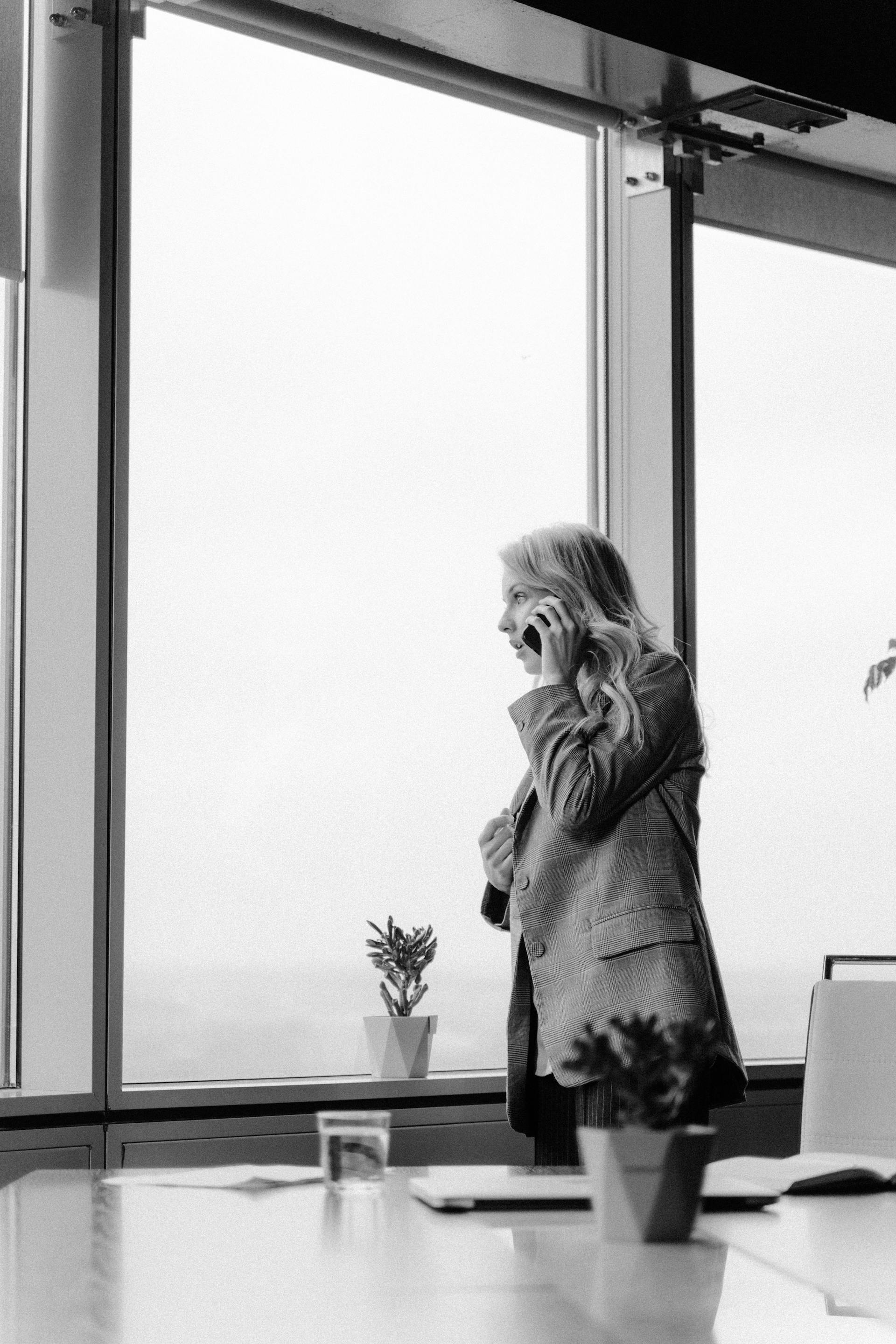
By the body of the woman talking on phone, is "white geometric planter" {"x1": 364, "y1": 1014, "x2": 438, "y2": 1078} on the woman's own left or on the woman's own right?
on the woman's own right

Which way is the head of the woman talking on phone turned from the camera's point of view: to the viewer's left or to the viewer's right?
to the viewer's left

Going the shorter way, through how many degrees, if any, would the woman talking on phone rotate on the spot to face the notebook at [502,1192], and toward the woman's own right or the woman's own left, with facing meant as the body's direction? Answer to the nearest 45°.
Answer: approximately 90° to the woman's own left

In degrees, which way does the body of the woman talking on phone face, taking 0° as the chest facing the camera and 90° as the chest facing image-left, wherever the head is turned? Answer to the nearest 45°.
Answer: approximately 90°

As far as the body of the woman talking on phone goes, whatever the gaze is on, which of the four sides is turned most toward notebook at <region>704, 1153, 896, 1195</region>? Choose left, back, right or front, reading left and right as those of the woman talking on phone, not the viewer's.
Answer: left

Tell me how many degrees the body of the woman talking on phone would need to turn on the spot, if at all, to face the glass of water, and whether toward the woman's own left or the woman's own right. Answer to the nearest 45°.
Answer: approximately 90° to the woman's own left
